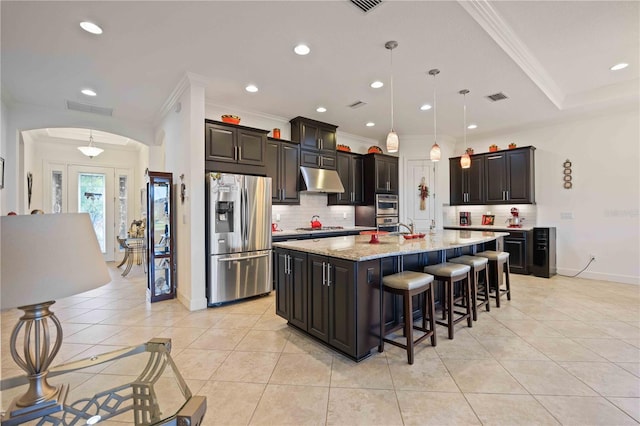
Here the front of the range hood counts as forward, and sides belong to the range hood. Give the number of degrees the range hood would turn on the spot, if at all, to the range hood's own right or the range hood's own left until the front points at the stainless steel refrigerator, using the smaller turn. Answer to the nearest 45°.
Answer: approximately 90° to the range hood's own right

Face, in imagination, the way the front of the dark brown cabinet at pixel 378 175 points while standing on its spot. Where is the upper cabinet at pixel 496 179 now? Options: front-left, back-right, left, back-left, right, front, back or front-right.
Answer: front-left

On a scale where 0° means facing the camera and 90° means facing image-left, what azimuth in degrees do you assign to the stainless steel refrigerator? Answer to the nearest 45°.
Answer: approximately 315°

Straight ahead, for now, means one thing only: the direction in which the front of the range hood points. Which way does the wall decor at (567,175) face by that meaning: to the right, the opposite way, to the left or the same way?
to the right

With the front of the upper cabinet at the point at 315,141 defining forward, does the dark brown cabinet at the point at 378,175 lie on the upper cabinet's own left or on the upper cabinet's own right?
on the upper cabinet's own left

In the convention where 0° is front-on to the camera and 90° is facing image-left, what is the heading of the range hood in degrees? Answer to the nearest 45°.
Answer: approximately 315°

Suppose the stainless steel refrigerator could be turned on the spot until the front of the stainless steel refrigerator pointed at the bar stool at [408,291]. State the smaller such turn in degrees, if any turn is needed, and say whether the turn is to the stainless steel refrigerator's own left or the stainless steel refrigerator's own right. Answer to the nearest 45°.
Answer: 0° — it already faces it
